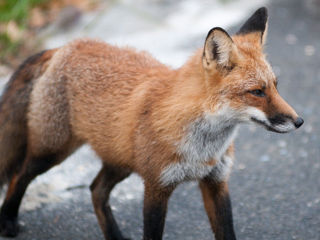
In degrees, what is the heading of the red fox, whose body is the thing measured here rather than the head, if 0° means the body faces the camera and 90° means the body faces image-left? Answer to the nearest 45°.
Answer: approximately 315°
